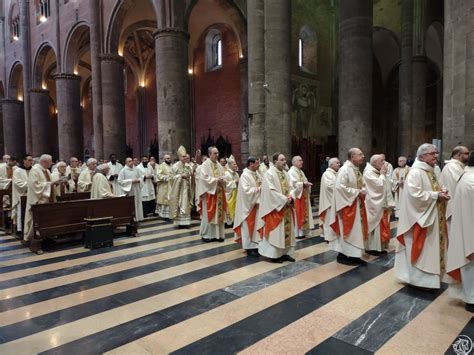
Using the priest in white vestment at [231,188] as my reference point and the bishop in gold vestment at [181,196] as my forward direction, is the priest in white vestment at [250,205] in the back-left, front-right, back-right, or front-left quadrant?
back-left

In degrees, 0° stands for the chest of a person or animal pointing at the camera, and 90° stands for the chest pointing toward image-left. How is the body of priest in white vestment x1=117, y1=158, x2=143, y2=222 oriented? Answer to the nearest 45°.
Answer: approximately 315°

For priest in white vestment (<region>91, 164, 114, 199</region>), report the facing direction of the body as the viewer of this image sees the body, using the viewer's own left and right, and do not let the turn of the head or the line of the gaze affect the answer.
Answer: facing to the right of the viewer

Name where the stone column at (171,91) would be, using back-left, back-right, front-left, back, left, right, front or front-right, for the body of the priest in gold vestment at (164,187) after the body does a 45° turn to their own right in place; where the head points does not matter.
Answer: back

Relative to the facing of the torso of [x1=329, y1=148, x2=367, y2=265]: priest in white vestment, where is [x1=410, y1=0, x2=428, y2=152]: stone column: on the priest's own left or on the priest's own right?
on the priest's own left
